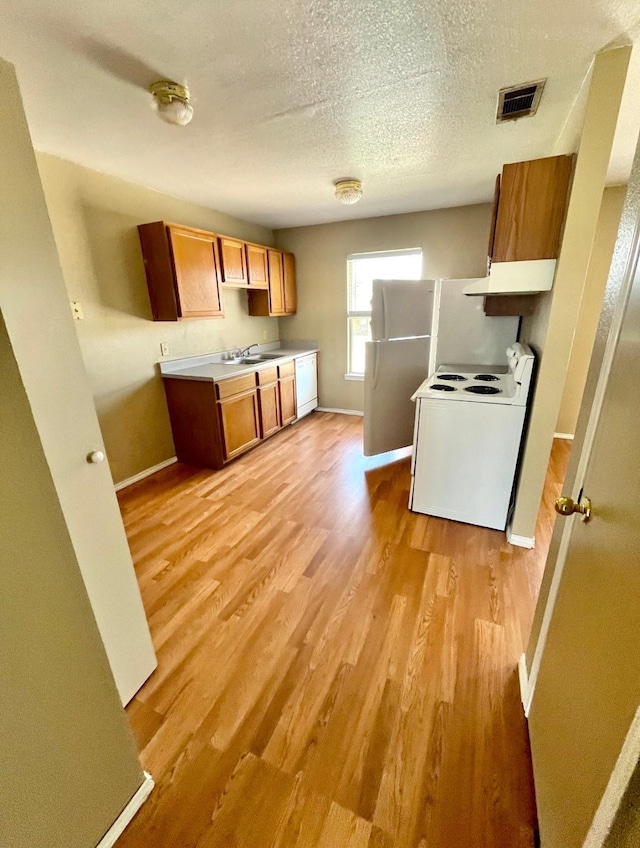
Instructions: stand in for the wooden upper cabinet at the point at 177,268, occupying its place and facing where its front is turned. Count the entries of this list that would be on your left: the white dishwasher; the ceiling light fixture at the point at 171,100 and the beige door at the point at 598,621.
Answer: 1

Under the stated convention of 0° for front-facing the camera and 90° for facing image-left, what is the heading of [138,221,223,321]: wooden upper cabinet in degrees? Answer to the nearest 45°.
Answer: approximately 315°

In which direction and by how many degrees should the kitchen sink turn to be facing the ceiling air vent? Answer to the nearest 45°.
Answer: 0° — it already faces it

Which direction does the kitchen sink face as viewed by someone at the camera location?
facing the viewer and to the right of the viewer

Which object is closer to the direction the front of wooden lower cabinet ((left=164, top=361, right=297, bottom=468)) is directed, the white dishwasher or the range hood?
the range hood

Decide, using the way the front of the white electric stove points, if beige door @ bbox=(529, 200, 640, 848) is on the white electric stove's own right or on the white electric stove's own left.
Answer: on the white electric stove's own left

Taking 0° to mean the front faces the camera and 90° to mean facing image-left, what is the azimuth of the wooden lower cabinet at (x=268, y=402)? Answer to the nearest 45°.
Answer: approximately 315°

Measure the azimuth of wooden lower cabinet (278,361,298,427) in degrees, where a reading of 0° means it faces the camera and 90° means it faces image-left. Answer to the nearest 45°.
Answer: approximately 315°

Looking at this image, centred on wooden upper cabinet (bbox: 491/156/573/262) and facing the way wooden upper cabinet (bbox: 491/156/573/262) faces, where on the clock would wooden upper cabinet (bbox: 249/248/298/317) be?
wooden upper cabinet (bbox: 249/248/298/317) is roughly at 1 o'clock from wooden upper cabinet (bbox: 491/156/573/262).

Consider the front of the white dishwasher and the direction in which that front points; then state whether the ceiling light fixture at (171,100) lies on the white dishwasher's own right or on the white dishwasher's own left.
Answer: on the white dishwasher's own right

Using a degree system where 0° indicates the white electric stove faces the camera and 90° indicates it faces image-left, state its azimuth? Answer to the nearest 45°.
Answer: approximately 90°

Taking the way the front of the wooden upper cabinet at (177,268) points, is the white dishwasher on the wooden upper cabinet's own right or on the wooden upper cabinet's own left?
on the wooden upper cabinet's own left

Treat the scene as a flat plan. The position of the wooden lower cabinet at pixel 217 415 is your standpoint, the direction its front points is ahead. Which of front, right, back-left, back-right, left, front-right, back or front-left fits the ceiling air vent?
front

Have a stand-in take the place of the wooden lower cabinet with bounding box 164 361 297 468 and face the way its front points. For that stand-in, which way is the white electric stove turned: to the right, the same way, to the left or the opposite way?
the opposite way
